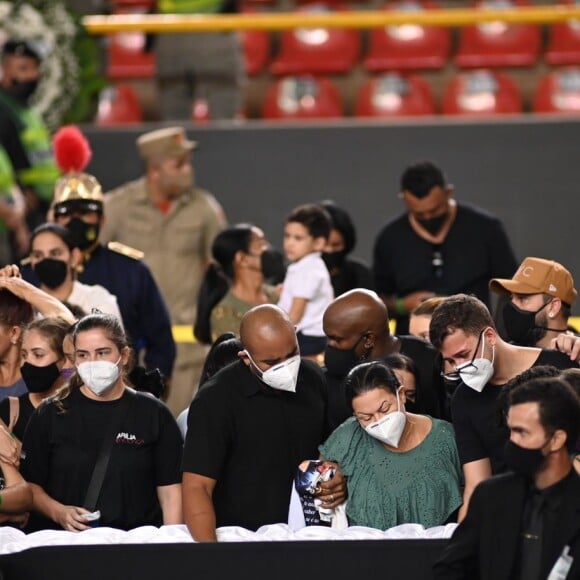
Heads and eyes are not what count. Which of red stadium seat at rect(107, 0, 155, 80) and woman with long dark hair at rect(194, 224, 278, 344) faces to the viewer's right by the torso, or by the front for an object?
the woman with long dark hair

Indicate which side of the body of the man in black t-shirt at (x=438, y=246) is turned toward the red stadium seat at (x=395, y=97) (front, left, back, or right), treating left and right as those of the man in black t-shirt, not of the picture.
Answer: back

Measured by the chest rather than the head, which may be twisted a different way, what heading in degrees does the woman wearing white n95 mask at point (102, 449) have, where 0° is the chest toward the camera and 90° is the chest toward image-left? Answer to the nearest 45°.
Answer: approximately 0°

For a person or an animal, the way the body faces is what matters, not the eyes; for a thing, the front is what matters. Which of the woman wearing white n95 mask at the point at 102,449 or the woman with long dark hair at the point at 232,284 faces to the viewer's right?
the woman with long dark hair

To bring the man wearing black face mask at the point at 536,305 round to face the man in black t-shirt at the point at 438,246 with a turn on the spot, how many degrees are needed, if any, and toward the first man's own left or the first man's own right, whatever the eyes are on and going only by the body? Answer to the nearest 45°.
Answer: approximately 90° to the first man's own right

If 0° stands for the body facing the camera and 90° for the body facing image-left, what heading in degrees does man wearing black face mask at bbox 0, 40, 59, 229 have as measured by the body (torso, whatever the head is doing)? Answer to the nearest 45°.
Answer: approximately 315°

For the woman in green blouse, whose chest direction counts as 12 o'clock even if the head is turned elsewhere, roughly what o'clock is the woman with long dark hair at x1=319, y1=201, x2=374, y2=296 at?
The woman with long dark hair is roughly at 6 o'clock from the woman in green blouse.
